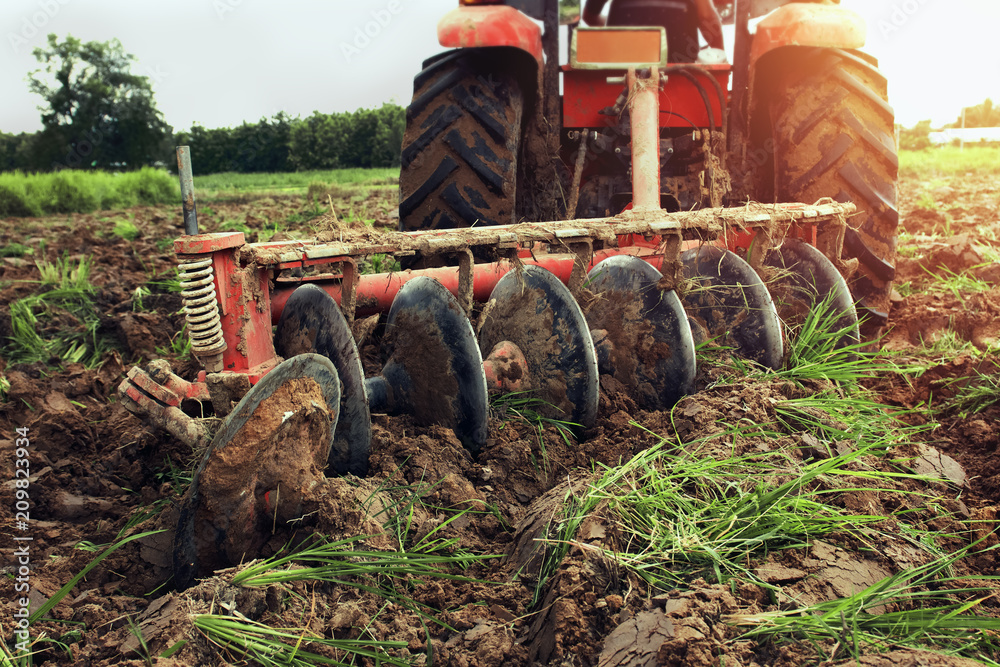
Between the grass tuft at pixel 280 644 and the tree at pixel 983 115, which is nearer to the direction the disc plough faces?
the tree

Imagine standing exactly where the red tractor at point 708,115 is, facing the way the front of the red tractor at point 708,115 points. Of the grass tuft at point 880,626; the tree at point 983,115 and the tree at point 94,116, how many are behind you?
1

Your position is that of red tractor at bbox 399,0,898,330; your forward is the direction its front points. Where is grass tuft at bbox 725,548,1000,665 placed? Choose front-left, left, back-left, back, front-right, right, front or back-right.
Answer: back

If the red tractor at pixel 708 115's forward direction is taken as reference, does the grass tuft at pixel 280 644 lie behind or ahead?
behind

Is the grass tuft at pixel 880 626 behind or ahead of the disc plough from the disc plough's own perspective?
behind

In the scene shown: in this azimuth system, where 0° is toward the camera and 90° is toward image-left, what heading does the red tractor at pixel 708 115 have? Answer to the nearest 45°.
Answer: approximately 180°

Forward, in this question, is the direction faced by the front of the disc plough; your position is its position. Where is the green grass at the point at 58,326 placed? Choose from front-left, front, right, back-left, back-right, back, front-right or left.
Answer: front-left

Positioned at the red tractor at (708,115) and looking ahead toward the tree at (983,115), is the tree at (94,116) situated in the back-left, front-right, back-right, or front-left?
front-left

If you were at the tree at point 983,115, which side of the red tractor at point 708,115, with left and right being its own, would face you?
front

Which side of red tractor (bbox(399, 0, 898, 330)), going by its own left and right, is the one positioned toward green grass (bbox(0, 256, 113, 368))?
left

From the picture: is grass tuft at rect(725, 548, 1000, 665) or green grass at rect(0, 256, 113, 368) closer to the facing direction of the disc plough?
the green grass

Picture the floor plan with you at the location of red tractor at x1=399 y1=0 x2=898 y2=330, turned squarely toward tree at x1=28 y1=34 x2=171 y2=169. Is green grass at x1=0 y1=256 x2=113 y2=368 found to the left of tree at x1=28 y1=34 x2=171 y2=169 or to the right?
left

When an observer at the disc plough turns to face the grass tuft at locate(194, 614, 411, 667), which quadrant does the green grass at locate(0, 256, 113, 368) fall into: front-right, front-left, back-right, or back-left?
back-right

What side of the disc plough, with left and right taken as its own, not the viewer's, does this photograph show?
back
